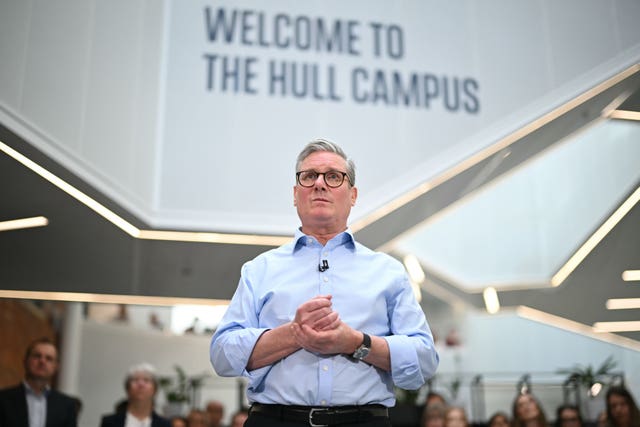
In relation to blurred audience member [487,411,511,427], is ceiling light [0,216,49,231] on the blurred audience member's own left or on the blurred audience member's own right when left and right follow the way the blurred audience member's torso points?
on the blurred audience member's own right

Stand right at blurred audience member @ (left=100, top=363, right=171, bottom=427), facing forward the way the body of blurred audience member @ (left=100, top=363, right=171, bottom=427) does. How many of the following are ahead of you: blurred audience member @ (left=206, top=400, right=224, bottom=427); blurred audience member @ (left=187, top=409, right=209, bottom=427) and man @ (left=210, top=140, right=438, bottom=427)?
1

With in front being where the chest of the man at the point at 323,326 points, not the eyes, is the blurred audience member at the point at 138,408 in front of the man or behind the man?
behind

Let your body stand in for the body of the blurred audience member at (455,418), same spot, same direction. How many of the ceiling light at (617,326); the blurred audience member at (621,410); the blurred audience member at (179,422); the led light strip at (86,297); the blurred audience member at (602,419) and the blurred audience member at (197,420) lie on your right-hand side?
3

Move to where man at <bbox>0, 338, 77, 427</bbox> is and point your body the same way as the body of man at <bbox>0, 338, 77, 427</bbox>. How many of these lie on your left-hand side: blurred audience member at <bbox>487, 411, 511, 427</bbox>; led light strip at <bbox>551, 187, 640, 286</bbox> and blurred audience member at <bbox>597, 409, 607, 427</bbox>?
3

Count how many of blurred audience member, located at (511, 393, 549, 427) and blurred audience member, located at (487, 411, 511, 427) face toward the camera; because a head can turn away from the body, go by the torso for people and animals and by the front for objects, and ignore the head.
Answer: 2

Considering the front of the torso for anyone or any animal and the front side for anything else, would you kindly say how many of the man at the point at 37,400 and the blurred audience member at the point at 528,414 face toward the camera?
2

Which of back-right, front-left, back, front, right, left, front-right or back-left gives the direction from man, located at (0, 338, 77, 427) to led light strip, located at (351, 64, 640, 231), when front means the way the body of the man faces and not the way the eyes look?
left
